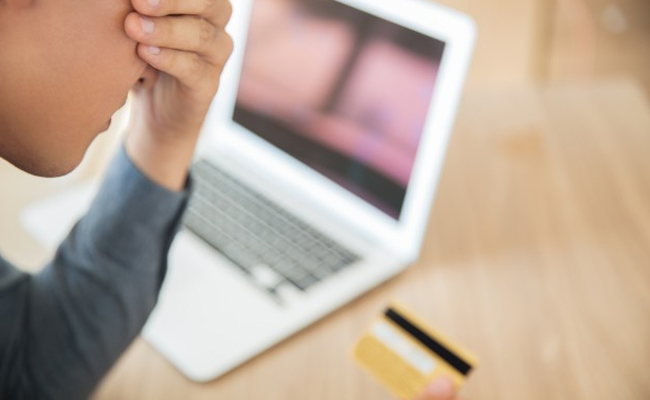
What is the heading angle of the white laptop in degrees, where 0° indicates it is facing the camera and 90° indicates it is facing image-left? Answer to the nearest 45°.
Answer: approximately 45°

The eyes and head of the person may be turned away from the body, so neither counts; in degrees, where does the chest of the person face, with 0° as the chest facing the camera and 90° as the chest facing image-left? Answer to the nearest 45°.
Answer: approximately 270°
